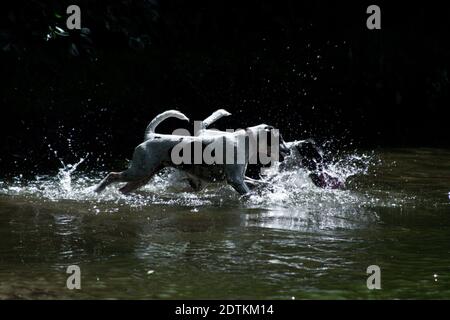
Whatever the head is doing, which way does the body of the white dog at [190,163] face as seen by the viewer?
to the viewer's right
